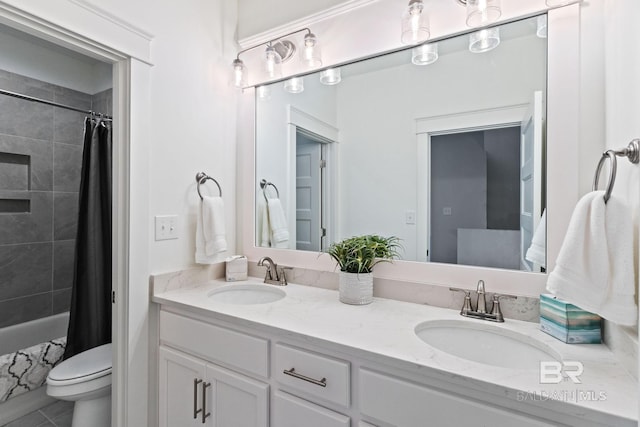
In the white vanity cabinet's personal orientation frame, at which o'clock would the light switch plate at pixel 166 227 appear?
The light switch plate is roughly at 2 o'clock from the white vanity cabinet.

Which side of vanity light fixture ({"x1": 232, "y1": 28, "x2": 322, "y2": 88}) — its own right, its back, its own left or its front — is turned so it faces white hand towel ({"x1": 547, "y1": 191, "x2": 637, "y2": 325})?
left

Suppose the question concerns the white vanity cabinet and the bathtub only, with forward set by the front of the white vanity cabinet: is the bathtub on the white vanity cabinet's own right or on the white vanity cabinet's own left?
on the white vanity cabinet's own right

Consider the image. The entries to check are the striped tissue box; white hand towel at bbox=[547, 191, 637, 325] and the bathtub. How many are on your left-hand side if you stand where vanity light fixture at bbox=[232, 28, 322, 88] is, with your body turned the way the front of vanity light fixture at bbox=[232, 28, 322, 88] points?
2

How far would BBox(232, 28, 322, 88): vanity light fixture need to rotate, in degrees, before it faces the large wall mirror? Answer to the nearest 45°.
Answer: approximately 90° to its left

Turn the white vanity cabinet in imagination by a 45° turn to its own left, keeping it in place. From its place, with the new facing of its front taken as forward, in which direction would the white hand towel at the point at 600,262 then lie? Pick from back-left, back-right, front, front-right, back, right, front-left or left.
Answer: left

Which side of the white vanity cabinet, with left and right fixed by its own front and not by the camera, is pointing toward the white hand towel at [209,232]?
right

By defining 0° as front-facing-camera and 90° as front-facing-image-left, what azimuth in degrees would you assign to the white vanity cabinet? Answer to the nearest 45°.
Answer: approximately 45°

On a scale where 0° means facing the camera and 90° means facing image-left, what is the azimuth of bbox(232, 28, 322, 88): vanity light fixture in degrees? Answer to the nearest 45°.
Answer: approximately 45°
